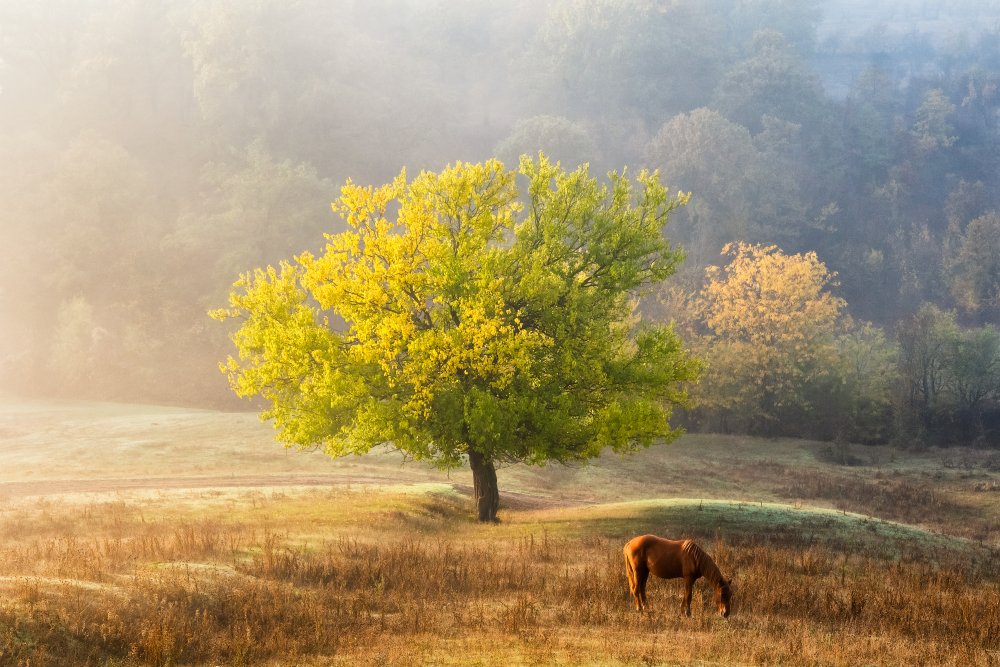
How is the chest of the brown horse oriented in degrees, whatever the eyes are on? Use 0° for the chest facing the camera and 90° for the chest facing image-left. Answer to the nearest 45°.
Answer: approximately 270°

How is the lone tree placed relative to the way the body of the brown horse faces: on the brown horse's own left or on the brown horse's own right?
on the brown horse's own left
